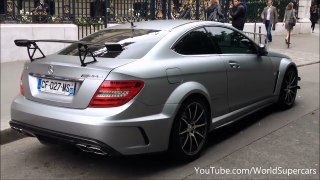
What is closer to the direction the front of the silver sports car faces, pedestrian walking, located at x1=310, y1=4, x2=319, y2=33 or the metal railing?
the pedestrian walking

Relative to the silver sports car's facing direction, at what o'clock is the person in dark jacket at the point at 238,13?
The person in dark jacket is roughly at 11 o'clock from the silver sports car.

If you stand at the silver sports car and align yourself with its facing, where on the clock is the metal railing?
The metal railing is roughly at 10 o'clock from the silver sports car.

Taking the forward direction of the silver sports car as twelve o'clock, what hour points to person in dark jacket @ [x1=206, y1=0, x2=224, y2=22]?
The person in dark jacket is roughly at 11 o'clock from the silver sports car.

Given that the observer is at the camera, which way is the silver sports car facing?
facing away from the viewer and to the right of the viewer
